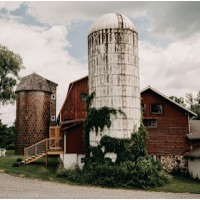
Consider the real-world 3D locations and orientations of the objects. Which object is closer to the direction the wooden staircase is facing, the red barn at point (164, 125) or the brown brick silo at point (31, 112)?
the brown brick silo

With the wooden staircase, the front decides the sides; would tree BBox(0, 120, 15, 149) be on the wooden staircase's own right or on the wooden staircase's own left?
on the wooden staircase's own right

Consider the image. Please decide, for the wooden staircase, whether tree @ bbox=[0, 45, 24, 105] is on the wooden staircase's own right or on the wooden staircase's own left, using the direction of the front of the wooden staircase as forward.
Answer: on the wooden staircase's own right

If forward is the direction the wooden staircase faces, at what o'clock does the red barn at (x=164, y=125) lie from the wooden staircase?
The red barn is roughly at 6 o'clock from the wooden staircase.

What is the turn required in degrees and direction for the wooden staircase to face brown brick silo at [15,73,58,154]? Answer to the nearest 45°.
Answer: approximately 90° to its right

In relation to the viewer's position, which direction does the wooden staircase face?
facing to the left of the viewer

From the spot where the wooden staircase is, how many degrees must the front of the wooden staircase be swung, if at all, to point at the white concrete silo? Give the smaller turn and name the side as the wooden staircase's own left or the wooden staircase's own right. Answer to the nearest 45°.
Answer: approximately 135° to the wooden staircase's own left
